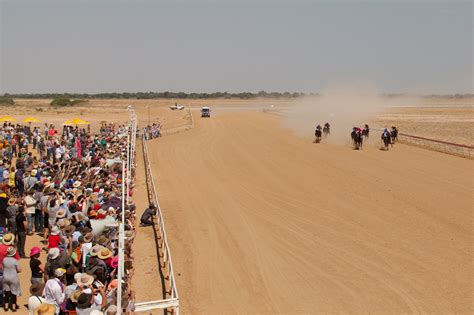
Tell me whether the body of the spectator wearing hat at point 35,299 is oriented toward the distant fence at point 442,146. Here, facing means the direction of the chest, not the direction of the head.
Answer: yes

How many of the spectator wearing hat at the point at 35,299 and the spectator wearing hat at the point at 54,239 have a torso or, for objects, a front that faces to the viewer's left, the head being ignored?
0

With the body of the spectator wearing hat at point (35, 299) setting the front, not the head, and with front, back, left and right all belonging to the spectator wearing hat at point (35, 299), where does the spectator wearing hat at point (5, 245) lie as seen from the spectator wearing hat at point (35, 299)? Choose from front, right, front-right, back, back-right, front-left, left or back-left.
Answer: front-left

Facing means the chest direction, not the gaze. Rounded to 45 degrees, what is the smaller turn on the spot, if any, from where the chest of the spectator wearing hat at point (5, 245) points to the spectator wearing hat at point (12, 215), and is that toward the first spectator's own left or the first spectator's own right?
approximately 45° to the first spectator's own left

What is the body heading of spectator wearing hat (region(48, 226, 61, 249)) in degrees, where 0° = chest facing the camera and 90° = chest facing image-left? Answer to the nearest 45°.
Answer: approximately 225°

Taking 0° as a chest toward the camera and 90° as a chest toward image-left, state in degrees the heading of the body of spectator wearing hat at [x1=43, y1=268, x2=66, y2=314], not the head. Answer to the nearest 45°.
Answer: approximately 225°

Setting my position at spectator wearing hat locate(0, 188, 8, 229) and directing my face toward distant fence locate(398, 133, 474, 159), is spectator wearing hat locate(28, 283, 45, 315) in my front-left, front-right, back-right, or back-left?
back-right

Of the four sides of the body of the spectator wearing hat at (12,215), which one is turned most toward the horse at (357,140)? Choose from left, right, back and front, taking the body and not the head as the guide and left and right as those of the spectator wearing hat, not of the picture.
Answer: front

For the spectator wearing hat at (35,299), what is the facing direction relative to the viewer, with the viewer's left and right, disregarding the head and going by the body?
facing away from the viewer and to the right of the viewer

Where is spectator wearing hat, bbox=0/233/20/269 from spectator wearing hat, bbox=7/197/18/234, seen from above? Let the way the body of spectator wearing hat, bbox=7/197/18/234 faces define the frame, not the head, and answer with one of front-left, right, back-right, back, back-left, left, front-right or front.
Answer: back-right
